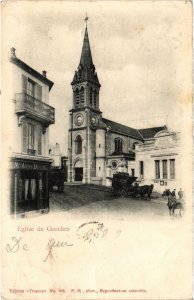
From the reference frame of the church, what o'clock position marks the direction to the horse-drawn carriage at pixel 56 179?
The horse-drawn carriage is roughly at 1 o'clock from the church.

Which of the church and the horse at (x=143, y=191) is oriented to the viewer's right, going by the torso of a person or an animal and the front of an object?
the horse

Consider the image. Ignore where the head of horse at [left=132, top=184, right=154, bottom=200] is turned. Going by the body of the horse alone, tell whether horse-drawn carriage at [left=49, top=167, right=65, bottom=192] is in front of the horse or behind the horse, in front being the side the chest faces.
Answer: behind

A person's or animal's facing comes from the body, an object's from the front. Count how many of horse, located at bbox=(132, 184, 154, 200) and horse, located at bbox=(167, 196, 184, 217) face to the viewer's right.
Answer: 1

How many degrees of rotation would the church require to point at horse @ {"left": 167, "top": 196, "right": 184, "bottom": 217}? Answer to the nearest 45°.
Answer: approximately 90° to its left

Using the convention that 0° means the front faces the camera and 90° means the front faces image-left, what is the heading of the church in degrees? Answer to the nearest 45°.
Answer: approximately 45°

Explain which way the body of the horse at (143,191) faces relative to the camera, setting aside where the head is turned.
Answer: to the viewer's right
